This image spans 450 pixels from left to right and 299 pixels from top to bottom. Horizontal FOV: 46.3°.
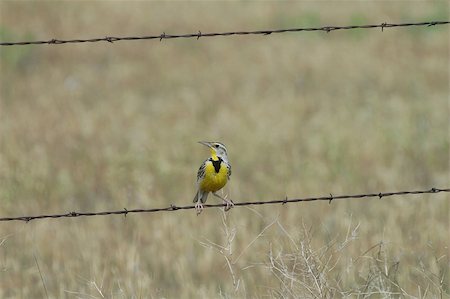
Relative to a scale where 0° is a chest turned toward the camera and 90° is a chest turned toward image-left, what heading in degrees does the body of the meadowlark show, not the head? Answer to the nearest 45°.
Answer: approximately 0°
